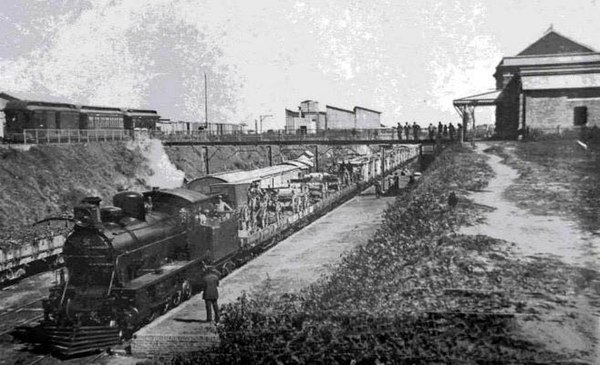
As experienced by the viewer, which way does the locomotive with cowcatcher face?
facing the viewer and to the left of the viewer

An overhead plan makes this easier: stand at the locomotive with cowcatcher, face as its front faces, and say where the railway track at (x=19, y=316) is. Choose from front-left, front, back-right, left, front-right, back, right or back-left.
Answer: right

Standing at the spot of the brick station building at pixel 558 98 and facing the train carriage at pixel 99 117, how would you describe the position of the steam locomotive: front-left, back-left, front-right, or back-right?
front-left

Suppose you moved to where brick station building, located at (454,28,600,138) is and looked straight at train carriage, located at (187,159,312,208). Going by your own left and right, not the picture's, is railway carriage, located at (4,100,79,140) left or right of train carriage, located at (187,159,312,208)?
right

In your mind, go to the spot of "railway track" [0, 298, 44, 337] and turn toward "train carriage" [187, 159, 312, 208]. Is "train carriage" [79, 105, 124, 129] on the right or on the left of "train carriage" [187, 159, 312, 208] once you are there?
left

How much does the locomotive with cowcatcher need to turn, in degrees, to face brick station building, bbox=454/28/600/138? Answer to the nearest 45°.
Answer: approximately 180°

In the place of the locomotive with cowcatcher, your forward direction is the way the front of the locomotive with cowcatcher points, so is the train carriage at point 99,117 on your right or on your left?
on your right

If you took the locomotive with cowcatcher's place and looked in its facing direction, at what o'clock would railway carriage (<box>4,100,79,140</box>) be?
The railway carriage is roughly at 4 o'clock from the locomotive with cowcatcher.

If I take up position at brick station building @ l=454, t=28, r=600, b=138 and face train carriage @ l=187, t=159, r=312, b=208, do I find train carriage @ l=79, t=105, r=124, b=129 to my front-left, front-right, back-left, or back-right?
front-right

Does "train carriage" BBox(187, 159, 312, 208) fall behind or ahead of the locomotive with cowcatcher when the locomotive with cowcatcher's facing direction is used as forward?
behind
